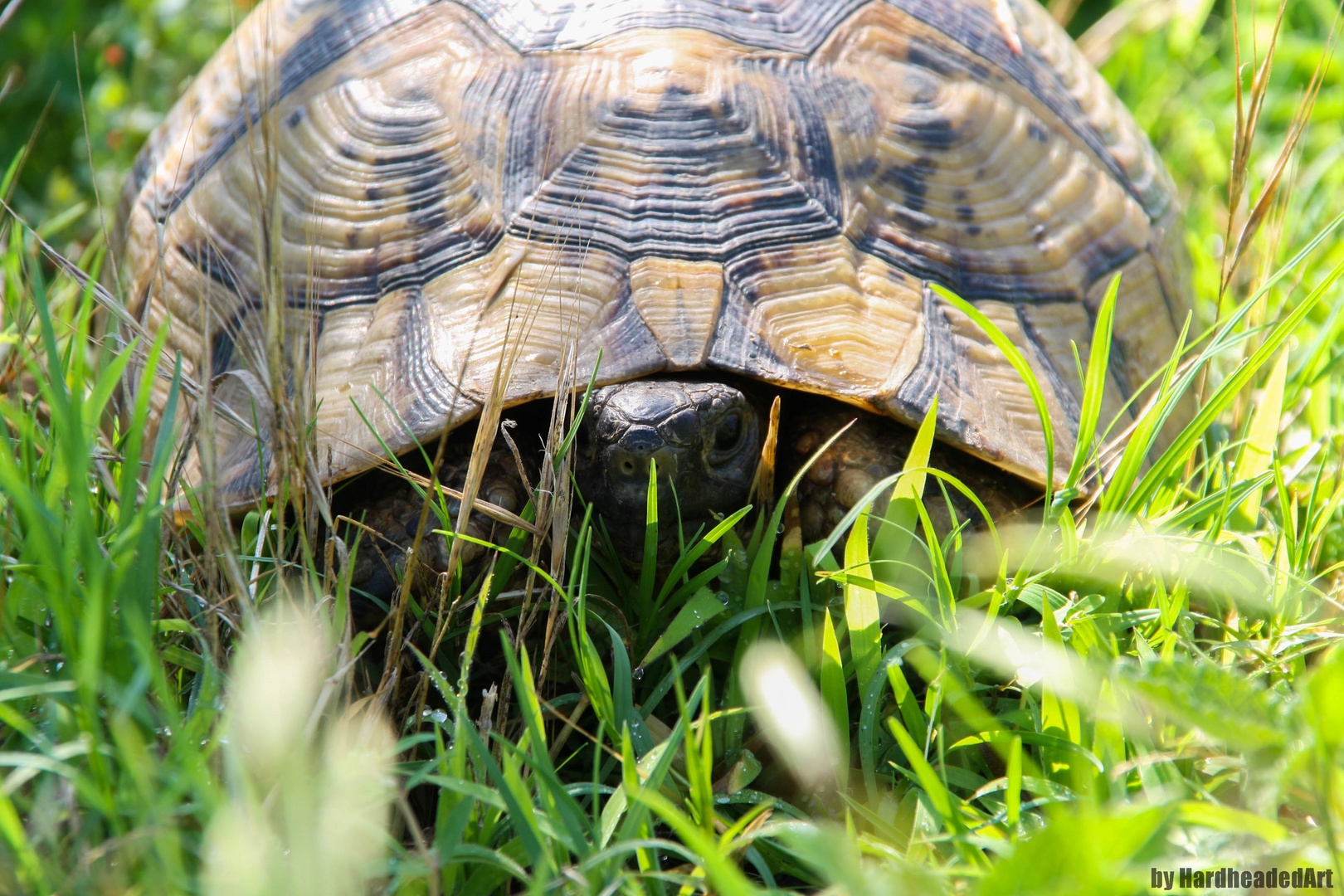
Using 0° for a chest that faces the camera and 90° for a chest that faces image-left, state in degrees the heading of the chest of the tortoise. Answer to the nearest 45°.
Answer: approximately 0°
